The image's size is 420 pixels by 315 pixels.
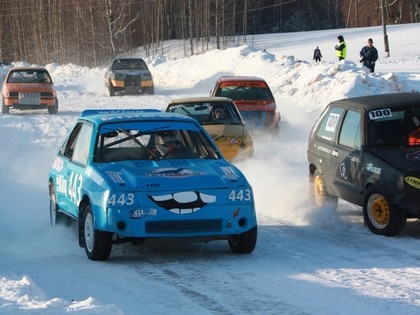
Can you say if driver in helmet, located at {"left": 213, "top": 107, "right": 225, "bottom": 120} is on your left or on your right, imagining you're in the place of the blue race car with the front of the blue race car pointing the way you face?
on your left

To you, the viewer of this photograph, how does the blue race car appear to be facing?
facing the viewer and to the right of the viewer

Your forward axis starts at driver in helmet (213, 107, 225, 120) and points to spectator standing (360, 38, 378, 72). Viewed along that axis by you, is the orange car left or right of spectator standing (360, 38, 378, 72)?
left

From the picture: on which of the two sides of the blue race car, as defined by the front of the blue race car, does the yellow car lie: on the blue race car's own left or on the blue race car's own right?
on the blue race car's own left

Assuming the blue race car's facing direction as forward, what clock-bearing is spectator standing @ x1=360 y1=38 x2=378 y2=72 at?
The spectator standing is roughly at 8 o'clock from the blue race car.
